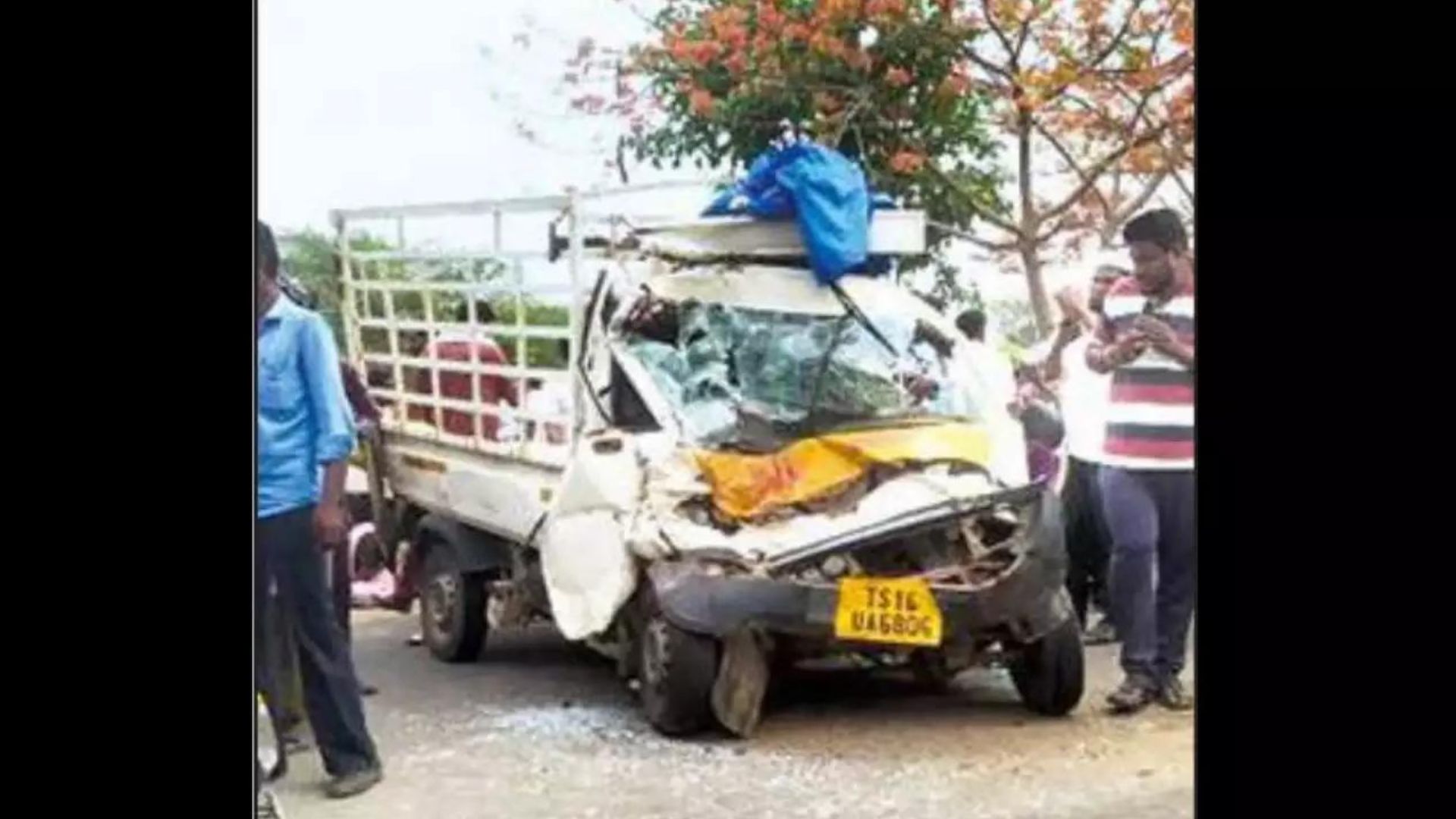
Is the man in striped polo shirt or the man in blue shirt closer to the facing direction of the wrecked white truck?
the man in striped polo shirt

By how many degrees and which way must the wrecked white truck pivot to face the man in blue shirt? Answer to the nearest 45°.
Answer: approximately 135° to its right

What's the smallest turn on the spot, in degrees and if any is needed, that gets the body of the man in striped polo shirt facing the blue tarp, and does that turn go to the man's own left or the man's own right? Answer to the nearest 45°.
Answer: approximately 90° to the man's own right

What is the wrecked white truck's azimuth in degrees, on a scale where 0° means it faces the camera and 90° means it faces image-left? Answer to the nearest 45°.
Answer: approximately 315°

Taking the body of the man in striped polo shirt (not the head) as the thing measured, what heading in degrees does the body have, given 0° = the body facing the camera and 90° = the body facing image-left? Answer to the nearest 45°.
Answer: approximately 0°

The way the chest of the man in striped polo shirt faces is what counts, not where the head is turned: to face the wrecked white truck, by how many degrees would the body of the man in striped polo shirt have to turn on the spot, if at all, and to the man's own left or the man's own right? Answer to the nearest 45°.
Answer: approximately 90° to the man's own right
